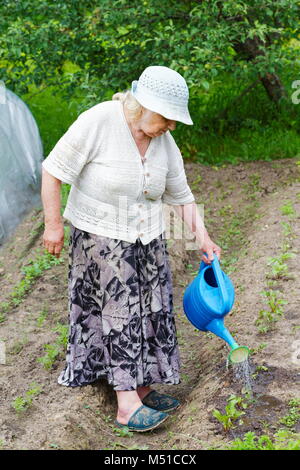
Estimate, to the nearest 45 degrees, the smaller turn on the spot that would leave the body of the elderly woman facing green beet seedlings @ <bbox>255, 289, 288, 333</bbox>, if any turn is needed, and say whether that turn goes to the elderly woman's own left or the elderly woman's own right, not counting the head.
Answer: approximately 45° to the elderly woman's own left

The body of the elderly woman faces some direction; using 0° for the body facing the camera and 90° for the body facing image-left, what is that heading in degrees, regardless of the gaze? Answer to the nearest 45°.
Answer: approximately 315°

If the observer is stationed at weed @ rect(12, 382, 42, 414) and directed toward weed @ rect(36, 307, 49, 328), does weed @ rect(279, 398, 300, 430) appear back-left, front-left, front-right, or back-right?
back-right

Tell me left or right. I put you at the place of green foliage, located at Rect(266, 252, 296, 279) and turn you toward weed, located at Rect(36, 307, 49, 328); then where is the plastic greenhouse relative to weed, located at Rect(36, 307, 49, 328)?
right

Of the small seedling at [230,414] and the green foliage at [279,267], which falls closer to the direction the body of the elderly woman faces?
the small seedling

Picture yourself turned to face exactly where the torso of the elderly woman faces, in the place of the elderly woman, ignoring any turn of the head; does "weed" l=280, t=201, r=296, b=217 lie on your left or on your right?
on your left
